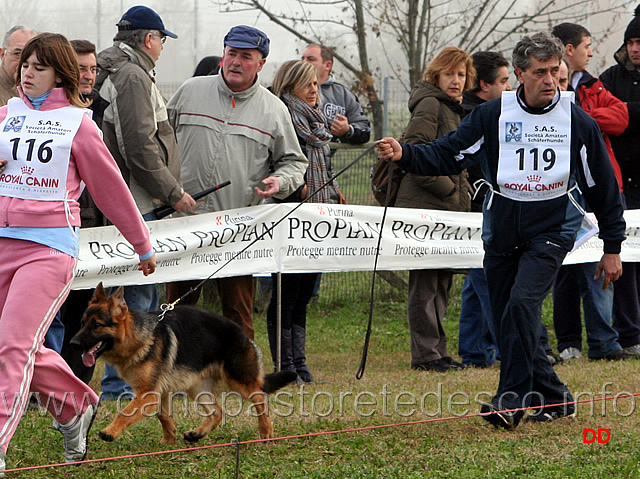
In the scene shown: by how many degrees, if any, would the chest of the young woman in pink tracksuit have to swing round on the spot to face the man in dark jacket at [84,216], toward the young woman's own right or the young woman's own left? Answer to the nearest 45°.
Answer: approximately 135° to the young woman's own right

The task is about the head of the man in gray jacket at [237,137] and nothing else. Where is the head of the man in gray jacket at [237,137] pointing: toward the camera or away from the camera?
toward the camera

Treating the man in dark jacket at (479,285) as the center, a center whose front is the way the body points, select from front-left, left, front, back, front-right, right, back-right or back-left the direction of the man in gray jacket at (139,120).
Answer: back-right

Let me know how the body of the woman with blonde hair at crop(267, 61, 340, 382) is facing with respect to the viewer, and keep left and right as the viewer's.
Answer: facing the viewer and to the right of the viewer

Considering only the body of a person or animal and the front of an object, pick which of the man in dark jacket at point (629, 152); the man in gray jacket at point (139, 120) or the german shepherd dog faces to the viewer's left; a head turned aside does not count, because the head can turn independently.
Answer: the german shepherd dog

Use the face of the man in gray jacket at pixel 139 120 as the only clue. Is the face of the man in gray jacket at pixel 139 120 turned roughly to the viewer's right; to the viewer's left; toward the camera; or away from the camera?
to the viewer's right

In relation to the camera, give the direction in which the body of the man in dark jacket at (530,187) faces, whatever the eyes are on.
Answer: toward the camera

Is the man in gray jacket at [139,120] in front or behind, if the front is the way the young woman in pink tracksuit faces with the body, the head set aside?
behind

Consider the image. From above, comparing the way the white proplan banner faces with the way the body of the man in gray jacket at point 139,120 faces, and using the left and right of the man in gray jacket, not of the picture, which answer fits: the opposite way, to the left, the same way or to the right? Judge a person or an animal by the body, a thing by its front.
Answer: to the right
